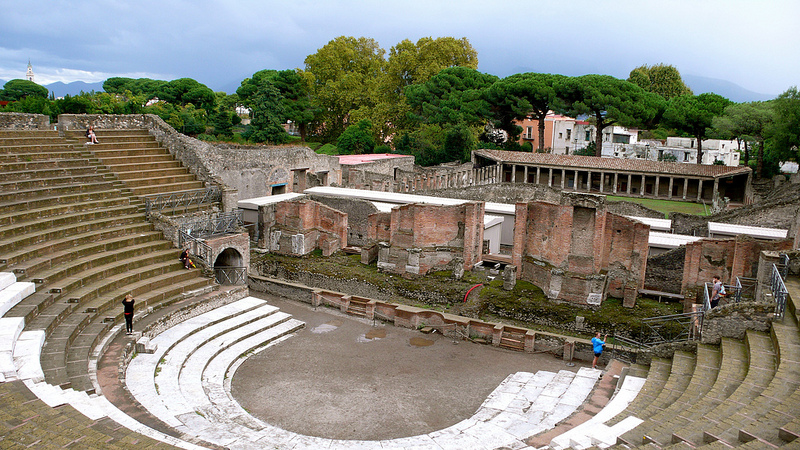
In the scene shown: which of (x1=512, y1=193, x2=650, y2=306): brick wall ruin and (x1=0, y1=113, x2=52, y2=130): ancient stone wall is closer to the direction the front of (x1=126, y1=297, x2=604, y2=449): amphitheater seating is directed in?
the brick wall ruin

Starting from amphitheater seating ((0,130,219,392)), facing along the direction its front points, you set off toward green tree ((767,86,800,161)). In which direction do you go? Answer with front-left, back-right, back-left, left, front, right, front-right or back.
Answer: front-left

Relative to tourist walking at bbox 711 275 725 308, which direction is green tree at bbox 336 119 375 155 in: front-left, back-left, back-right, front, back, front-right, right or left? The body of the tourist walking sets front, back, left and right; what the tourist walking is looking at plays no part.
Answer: front-right

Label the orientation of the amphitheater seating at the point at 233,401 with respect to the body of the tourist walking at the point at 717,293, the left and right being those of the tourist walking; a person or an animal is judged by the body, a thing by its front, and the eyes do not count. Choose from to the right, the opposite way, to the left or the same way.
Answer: to the right

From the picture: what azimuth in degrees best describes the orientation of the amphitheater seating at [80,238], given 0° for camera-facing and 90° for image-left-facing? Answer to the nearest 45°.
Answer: approximately 315°

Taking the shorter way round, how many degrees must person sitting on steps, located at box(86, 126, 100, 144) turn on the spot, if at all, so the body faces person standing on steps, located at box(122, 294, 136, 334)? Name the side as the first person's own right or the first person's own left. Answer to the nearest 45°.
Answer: approximately 45° to the first person's own right

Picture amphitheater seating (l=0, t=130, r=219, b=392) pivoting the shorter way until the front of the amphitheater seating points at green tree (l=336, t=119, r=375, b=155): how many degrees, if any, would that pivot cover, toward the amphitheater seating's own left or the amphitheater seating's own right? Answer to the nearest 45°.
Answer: approximately 90° to the amphitheater seating's own left

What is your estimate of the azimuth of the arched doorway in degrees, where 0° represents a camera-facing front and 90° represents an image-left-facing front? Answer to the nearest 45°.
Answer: approximately 0°

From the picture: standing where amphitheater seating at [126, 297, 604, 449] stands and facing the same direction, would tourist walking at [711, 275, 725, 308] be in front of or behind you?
in front

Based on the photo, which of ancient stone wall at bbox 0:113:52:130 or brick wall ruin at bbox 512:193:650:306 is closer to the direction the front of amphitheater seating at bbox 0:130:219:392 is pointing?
the brick wall ruin
